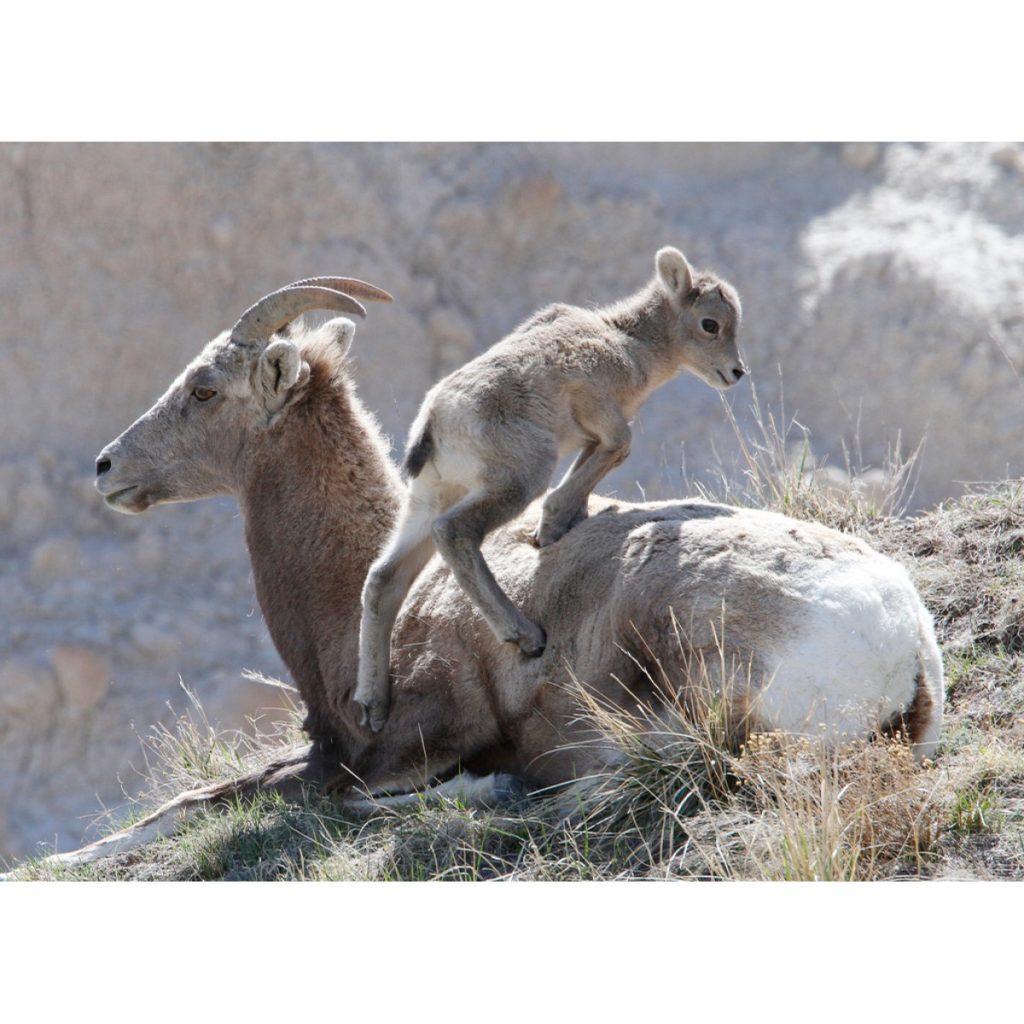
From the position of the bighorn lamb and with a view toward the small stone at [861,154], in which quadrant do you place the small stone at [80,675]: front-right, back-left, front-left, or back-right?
front-left

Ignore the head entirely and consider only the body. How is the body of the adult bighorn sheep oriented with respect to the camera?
to the viewer's left

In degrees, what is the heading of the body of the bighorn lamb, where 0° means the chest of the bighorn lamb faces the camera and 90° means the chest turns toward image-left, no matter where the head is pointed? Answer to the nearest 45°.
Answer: approximately 270°

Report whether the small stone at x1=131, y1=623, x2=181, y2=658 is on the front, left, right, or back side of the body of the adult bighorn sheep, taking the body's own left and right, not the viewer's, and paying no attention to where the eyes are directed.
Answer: right

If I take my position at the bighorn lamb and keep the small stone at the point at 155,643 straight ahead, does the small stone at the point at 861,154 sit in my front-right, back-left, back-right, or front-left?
front-right
